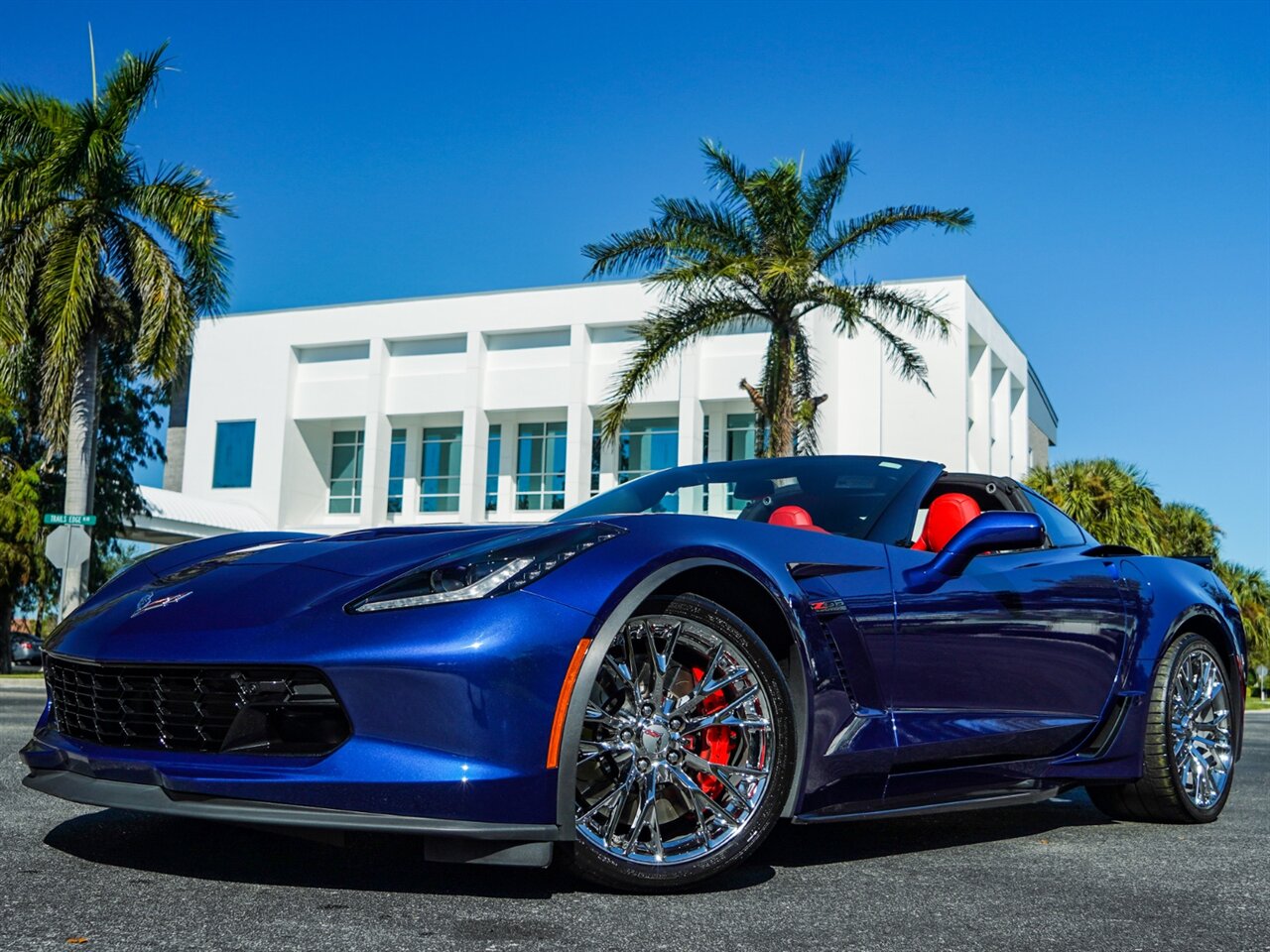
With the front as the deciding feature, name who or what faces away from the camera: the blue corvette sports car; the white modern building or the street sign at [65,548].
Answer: the street sign

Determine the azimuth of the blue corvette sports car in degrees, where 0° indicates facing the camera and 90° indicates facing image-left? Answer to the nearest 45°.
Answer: approximately 45°

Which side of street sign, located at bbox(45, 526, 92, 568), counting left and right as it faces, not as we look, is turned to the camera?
back

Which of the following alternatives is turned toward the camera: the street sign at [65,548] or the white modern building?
the white modern building

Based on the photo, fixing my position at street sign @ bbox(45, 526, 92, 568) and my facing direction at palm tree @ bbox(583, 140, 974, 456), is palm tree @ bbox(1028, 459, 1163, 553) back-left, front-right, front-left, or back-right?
front-left

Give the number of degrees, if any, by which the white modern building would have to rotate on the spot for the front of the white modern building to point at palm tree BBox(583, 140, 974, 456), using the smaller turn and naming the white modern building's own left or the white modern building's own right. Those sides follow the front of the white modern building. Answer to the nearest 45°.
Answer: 0° — it already faces it

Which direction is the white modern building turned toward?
toward the camera

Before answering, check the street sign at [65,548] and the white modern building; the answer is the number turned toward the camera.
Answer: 1
